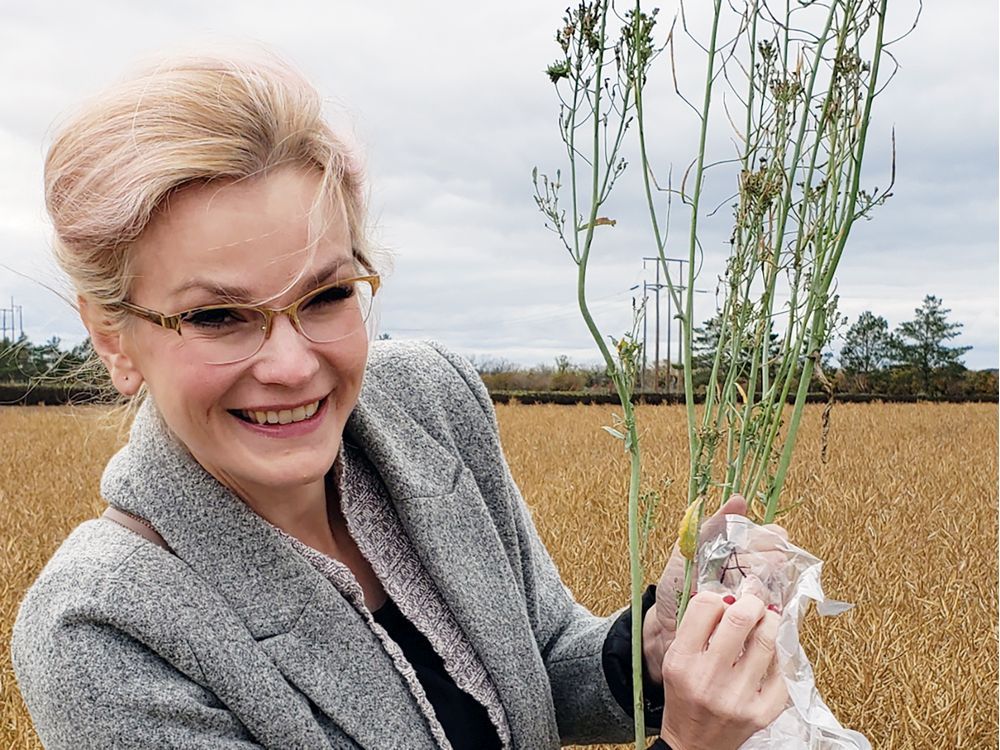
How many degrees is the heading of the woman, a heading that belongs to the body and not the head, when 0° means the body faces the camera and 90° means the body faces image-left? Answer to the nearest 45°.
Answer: approximately 315°

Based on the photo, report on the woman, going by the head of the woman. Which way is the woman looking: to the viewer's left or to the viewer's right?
to the viewer's right
